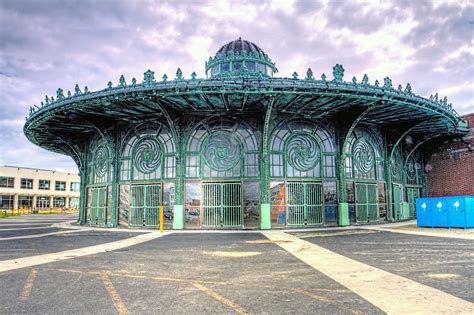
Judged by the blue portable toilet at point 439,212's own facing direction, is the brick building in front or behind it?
behind

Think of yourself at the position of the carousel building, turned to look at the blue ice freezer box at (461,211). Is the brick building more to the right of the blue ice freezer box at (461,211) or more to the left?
left

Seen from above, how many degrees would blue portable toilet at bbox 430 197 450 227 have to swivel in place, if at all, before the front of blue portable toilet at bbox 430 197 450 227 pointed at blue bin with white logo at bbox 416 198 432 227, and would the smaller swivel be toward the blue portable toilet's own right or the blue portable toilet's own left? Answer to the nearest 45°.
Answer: approximately 135° to the blue portable toilet's own right

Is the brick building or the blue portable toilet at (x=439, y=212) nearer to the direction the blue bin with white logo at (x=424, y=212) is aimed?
the blue portable toilet

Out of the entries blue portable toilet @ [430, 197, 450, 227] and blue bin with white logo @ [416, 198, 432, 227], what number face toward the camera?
2

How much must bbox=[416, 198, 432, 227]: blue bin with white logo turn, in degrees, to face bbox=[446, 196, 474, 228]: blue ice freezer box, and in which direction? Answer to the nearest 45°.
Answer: approximately 45° to its left

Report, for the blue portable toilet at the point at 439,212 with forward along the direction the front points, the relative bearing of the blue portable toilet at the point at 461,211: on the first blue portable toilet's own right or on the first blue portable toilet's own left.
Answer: on the first blue portable toilet's own left

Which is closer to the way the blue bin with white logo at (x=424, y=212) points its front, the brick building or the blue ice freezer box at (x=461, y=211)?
the blue ice freezer box

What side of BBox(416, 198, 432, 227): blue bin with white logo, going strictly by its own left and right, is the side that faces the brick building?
back

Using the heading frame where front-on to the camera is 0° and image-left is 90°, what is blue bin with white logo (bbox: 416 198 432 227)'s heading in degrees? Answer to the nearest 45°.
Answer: approximately 0°
